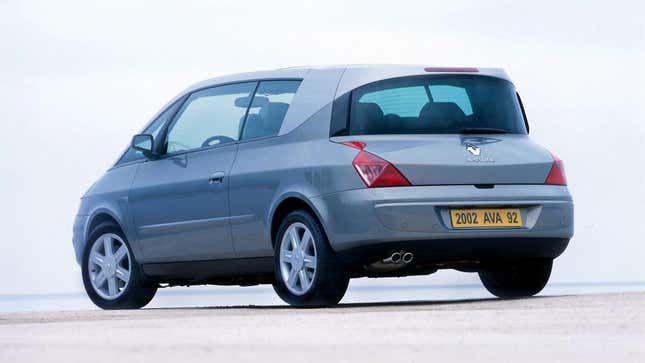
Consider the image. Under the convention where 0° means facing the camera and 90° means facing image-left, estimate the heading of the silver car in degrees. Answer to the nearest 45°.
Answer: approximately 135°
